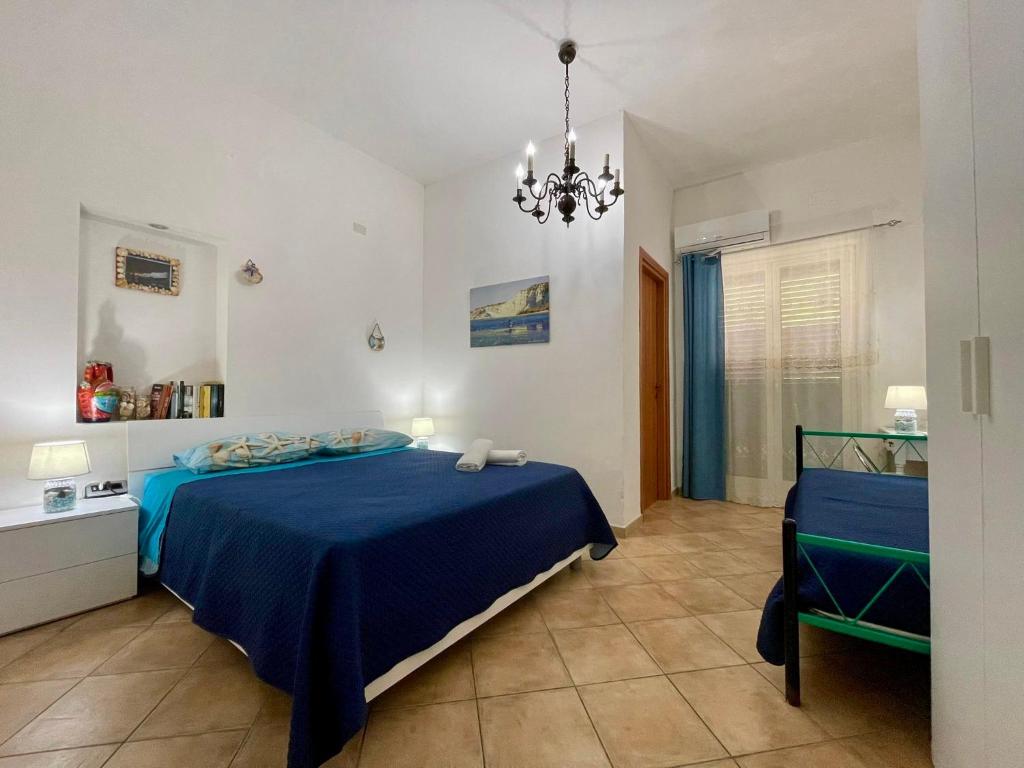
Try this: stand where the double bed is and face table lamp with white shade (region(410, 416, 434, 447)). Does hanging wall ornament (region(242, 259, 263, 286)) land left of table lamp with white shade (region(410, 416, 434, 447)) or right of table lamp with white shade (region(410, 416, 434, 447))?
left

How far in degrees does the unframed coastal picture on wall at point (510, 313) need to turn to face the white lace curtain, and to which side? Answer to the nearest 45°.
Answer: approximately 135° to its left

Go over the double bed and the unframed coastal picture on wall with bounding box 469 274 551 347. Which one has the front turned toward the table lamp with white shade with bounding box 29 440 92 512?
the unframed coastal picture on wall

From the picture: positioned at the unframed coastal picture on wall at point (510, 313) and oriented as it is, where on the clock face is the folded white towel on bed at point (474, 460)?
The folded white towel on bed is roughly at 11 o'clock from the unframed coastal picture on wall.

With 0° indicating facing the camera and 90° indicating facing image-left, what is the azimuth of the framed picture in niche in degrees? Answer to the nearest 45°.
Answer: approximately 315°

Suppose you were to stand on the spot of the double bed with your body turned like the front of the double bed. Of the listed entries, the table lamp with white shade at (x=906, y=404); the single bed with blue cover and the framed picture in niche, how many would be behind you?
1

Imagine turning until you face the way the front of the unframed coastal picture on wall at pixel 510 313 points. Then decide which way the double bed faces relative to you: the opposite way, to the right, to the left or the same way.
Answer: to the left

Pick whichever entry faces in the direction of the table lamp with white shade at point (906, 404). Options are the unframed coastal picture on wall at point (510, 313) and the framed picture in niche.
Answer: the framed picture in niche

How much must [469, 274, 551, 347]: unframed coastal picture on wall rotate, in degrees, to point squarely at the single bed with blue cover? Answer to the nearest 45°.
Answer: approximately 90° to its left

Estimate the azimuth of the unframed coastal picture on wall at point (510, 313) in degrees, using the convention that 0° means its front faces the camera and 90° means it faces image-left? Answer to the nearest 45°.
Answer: approximately 45°
